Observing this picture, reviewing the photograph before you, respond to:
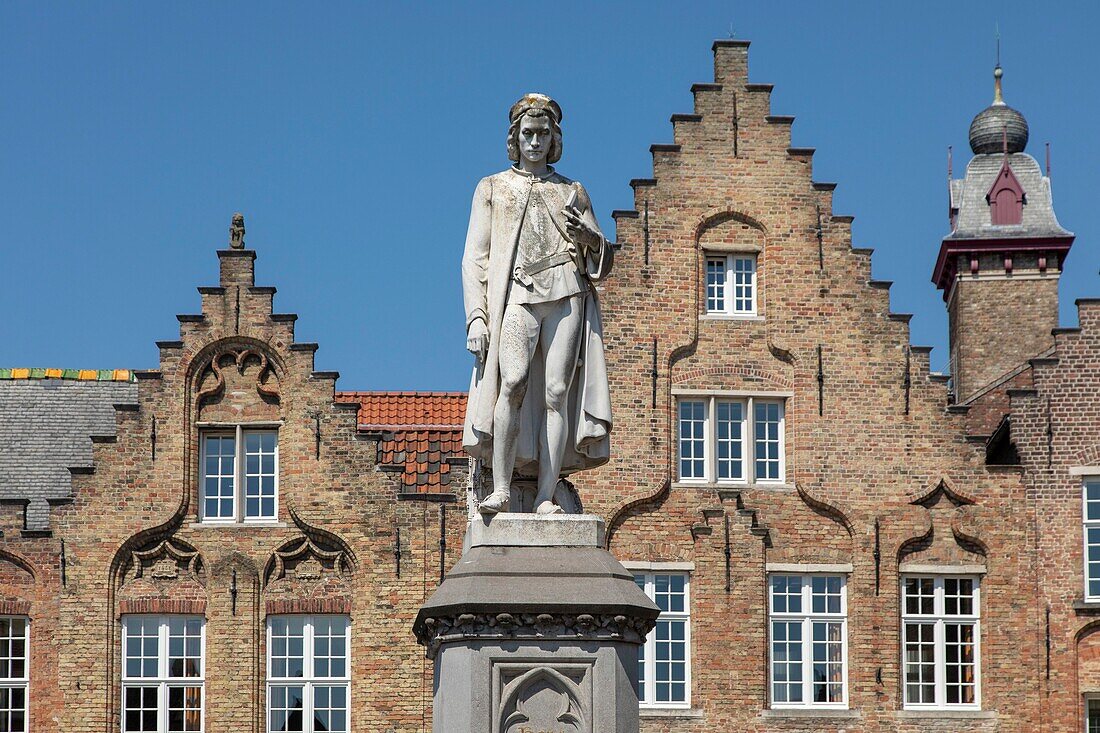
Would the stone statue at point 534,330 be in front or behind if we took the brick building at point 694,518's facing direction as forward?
in front

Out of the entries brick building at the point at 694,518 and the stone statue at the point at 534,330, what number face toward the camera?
2

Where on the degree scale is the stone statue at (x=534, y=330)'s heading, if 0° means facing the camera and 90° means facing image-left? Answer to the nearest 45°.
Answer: approximately 0°

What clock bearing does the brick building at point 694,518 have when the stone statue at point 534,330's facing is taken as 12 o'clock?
The brick building is roughly at 6 o'clock from the stone statue.
